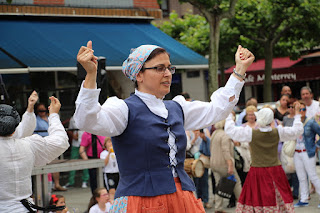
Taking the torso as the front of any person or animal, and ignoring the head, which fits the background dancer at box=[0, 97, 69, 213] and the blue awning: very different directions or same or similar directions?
very different directions

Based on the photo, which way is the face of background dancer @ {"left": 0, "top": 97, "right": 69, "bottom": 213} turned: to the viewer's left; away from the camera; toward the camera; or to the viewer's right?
away from the camera

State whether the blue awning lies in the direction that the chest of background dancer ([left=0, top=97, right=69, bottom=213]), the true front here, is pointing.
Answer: yes

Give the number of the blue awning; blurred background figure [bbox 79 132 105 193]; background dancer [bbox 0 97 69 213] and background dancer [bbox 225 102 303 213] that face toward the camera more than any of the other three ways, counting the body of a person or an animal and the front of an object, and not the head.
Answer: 2

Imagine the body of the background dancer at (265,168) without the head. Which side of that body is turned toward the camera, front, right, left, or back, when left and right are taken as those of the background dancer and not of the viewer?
back

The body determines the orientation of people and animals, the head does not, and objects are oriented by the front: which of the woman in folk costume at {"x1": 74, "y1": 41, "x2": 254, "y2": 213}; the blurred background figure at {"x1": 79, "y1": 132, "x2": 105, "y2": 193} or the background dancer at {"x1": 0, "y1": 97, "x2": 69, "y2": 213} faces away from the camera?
the background dancer

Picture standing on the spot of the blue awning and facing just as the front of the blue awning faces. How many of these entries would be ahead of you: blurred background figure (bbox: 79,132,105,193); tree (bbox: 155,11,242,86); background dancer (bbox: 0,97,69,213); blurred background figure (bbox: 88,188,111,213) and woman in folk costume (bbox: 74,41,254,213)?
4

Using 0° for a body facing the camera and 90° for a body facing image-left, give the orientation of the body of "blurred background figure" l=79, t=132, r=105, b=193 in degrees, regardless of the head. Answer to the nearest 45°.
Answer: approximately 0°

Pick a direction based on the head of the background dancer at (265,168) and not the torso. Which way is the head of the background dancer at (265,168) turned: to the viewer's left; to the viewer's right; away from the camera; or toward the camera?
away from the camera

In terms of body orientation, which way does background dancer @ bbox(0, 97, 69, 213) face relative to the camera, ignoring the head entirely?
away from the camera

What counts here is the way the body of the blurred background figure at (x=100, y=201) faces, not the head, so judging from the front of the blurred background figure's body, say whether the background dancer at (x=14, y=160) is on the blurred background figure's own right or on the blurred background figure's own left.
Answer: on the blurred background figure's own right
